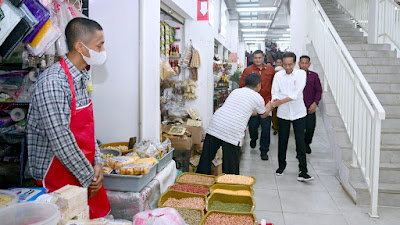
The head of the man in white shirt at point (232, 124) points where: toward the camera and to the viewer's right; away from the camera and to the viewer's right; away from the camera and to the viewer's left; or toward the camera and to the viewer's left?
away from the camera and to the viewer's right

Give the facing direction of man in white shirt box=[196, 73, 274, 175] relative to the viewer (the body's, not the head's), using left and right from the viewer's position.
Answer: facing away from the viewer and to the right of the viewer

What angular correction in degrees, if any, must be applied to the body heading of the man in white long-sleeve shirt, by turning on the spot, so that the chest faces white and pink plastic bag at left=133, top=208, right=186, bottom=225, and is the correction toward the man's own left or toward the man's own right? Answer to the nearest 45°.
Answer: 0° — they already face it

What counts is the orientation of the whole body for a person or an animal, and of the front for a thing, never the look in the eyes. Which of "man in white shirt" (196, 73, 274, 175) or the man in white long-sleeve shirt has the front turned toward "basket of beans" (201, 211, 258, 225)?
the man in white long-sleeve shirt

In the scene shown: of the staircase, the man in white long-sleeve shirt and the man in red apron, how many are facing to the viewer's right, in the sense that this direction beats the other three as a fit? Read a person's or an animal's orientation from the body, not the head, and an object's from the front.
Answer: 1

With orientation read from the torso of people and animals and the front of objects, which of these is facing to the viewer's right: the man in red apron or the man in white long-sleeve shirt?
the man in red apron

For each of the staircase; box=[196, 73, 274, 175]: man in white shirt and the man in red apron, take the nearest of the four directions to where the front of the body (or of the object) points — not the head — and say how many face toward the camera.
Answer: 1

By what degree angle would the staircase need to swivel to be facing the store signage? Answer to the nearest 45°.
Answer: approximately 90° to its right

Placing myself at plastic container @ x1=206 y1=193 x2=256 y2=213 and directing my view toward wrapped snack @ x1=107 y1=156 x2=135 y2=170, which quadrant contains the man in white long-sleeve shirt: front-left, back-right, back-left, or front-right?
back-right

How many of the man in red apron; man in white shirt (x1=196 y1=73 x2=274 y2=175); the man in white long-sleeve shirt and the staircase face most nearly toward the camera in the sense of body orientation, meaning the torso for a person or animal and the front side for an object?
2

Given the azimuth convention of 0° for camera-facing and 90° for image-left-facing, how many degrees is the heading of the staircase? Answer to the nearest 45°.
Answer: approximately 0°

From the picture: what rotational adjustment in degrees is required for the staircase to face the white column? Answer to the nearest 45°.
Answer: approximately 45° to its right
